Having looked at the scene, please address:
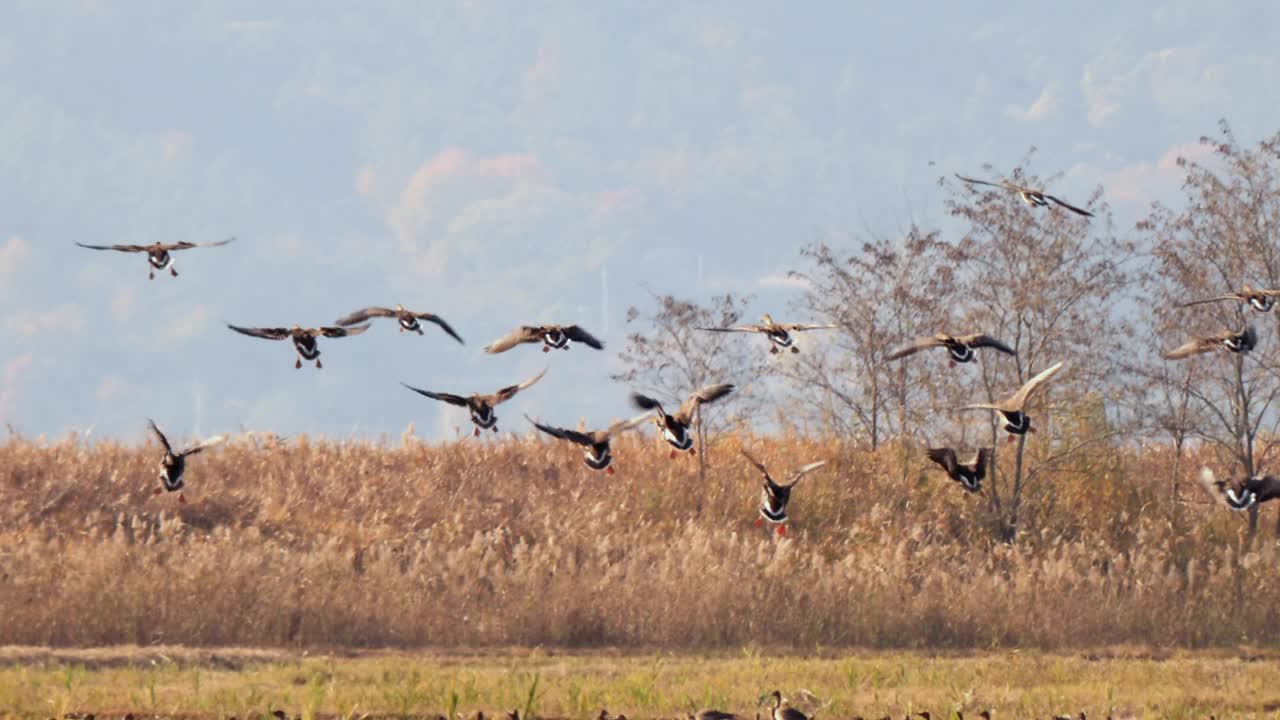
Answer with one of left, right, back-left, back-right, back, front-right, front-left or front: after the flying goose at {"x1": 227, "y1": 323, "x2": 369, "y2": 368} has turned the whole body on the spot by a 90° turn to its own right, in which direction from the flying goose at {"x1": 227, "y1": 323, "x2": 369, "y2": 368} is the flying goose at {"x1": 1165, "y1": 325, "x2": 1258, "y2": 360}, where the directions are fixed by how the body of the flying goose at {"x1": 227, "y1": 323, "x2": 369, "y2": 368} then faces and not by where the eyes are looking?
front

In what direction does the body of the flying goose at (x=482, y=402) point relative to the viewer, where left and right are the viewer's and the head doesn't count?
facing away from the viewer

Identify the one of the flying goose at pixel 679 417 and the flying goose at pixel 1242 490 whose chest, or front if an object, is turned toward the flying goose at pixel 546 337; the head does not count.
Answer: the flying goose at pixel 679 417

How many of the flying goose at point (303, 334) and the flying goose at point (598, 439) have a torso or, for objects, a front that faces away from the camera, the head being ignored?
2

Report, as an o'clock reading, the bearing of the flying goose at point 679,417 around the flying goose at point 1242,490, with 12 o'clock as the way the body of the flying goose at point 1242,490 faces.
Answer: the flying goose at point 679,417 is roughly at 8 o'clock from the flying goose at point 1242,490.

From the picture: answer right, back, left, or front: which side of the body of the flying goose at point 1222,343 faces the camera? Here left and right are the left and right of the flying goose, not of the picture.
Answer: back

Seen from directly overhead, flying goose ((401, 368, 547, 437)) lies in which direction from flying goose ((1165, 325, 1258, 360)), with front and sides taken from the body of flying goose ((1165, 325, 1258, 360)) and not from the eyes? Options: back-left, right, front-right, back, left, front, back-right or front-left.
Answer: back-left
